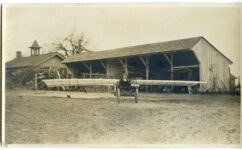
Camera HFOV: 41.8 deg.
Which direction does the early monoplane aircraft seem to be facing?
toward the camera
